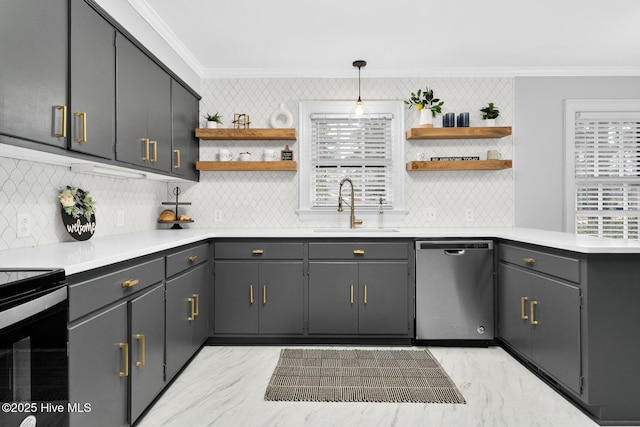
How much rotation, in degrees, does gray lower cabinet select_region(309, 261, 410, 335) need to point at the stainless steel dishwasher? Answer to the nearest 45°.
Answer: approximately 90° to its left

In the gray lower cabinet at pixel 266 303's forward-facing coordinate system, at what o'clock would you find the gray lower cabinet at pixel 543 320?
the gray lower cabinet at pixel 543 320 is roughly at 10 o'clock from the gray lower cabinet at pixel 266 303.

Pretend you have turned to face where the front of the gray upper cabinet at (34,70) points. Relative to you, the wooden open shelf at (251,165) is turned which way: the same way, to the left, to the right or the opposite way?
to the right
